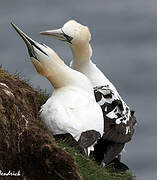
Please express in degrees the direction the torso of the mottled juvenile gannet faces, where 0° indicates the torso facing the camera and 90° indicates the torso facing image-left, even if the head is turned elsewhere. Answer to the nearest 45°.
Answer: approximately 90°
